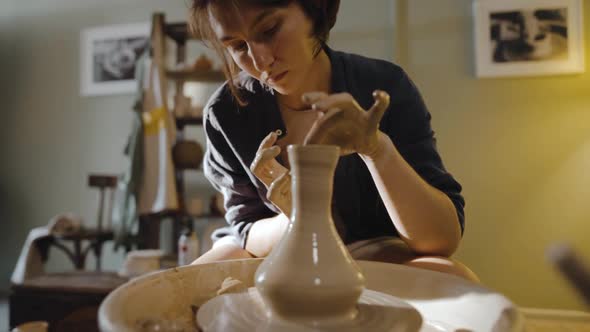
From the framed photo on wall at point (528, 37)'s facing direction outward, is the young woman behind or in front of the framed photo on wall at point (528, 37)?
in front

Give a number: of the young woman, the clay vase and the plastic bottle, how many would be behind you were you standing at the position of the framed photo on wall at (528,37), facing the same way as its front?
0

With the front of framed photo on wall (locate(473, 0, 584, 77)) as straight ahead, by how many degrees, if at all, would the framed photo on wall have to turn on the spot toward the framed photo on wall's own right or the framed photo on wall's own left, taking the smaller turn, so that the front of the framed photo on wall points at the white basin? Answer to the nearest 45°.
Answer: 0° — it already faces it

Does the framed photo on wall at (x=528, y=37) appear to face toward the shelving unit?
no

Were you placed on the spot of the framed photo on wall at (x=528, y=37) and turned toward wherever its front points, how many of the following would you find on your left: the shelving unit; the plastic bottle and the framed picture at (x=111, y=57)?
0

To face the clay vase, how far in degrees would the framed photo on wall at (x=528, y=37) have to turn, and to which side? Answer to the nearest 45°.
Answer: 0° — it already faces it

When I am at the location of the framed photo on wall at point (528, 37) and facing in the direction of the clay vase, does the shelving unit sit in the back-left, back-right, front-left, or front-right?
front-right

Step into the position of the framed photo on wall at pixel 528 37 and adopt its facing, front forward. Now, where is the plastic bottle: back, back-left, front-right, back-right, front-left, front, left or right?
front-right

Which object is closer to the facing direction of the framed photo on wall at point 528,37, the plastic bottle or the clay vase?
the clay vase

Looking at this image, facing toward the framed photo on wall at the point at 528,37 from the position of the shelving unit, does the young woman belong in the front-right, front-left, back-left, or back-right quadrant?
front-right

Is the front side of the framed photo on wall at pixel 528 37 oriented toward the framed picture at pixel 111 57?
no

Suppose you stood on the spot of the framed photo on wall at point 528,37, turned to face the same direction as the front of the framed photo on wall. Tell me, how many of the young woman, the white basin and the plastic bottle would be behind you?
0

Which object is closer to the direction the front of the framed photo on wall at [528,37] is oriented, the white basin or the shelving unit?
the white basin

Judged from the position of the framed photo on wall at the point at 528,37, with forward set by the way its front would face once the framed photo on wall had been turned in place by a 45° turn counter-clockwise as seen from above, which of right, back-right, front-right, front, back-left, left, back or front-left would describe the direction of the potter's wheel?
front-right

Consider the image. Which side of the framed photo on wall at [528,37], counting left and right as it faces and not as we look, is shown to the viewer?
front
